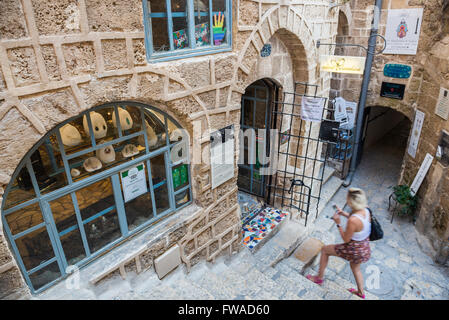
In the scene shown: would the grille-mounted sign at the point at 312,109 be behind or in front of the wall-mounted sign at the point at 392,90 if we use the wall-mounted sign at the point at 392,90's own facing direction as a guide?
in front

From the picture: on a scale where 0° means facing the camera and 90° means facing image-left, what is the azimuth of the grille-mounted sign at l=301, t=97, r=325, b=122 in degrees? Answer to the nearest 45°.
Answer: approximately 0°

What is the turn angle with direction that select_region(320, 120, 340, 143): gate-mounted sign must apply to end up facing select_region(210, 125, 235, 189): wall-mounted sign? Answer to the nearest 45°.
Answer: approximately 45° to its right

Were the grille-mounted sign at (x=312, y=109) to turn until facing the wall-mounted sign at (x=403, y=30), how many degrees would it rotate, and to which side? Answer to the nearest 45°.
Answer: approximately 135° to its left

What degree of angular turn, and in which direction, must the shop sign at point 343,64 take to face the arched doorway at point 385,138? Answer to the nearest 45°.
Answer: approximately 180°

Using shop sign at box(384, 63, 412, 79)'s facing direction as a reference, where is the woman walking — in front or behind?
in front

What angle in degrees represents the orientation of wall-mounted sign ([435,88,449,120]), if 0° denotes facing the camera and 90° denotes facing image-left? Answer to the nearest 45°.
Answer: approximately 45°

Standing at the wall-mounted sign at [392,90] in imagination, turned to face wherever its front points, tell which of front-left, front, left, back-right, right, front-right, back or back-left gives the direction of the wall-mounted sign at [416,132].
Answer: front-left

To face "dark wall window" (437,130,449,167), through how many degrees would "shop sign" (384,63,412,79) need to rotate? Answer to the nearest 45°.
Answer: approximately 45° to its left

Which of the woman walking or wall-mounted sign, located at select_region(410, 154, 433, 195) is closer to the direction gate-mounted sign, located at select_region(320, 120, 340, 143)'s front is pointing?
the woman walking

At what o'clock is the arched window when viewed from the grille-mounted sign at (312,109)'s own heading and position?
The arched window is roughly at 1 o'clock from the grille-mounted sign.
